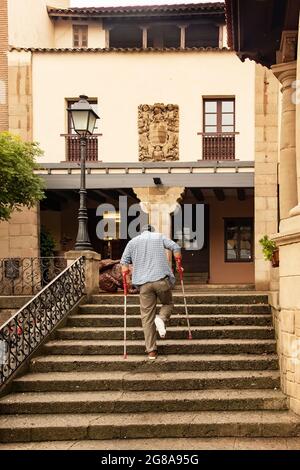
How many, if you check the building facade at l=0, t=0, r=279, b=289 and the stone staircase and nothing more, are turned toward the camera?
2

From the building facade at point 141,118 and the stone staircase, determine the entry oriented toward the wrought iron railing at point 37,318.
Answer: the building facade

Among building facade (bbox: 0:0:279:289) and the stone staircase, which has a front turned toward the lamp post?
the building facade

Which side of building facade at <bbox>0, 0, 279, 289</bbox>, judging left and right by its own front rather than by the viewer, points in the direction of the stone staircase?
front

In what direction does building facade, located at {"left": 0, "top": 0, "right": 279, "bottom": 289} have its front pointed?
toward the camera

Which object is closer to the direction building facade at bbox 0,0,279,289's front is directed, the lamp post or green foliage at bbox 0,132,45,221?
the lamp post

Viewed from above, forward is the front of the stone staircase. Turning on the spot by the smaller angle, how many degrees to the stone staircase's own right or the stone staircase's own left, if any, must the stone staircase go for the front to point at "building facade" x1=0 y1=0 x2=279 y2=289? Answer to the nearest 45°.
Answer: approximately 180°

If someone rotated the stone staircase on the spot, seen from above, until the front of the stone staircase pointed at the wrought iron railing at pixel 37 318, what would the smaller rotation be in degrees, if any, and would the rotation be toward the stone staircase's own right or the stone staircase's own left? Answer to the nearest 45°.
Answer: approximately 135° to the stone staircase's own right

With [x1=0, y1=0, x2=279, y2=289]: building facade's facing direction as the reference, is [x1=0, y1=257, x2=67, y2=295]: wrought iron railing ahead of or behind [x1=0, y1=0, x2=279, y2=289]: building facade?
ahead

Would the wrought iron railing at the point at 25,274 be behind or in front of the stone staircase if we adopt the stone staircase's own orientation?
behind

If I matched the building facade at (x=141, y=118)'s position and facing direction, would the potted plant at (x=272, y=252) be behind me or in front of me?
in front

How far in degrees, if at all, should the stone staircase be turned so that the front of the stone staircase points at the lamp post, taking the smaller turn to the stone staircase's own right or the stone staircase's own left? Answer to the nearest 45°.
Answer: approximately 180°

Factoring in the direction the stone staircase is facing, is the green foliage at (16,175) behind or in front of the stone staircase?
behind
